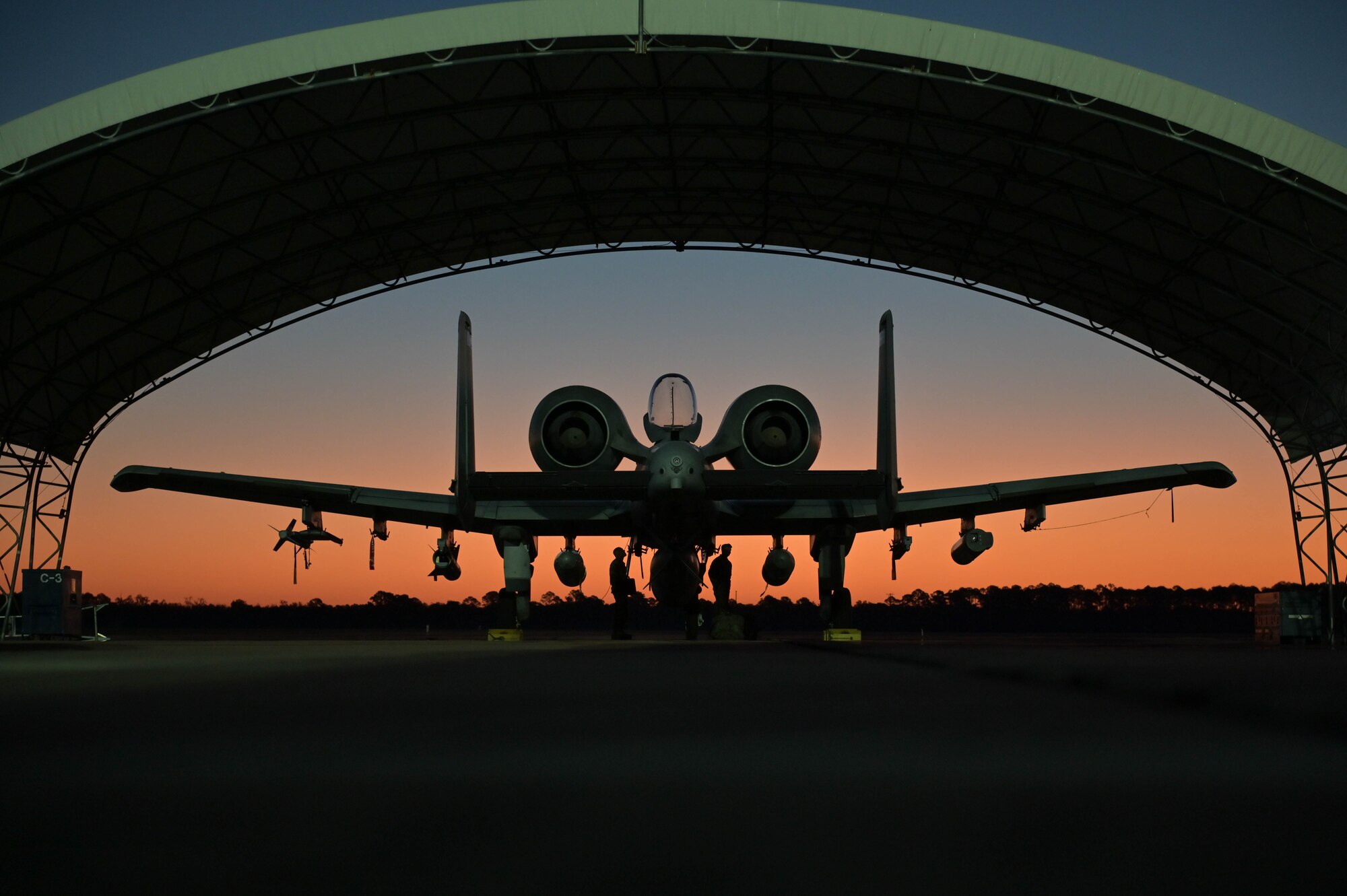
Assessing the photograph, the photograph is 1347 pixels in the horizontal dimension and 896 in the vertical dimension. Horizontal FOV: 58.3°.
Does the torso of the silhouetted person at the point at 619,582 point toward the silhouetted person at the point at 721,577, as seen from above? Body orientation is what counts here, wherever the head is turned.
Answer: yes

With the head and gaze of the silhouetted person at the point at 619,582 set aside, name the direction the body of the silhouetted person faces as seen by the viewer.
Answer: to the viewer's right
